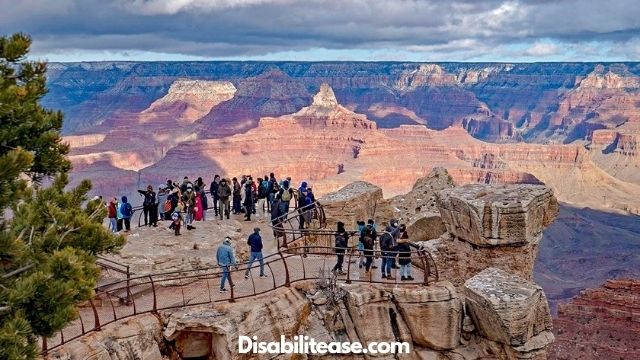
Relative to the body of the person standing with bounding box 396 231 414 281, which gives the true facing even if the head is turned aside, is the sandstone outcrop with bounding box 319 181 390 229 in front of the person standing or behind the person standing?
in front

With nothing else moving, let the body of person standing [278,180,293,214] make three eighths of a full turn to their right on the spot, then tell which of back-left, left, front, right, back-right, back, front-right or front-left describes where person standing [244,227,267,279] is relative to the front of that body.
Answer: front-right

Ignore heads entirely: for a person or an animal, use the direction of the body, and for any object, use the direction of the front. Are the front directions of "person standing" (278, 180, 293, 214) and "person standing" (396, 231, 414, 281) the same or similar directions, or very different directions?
same or similar directions

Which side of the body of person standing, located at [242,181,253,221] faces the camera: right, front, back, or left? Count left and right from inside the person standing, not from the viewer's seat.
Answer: back

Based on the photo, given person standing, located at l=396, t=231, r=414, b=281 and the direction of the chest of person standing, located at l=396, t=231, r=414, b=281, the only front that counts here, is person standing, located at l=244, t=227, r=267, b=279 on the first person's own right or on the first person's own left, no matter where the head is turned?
on the first person's own left

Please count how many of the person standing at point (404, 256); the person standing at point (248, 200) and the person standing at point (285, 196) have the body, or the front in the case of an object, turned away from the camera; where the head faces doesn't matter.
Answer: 3

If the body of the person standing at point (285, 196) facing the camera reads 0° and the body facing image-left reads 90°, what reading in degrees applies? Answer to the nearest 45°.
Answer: approximately 180°

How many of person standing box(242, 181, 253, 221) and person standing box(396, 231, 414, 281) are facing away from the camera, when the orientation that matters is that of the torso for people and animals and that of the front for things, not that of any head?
2

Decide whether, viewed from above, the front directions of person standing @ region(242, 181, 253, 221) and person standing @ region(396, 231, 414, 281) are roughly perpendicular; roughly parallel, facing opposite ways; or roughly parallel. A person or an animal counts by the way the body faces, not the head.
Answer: roughly parallel

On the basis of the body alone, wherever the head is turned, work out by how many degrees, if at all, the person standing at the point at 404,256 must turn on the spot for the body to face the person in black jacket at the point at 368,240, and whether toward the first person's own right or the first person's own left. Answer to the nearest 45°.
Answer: approximately 45° to the first person's own left

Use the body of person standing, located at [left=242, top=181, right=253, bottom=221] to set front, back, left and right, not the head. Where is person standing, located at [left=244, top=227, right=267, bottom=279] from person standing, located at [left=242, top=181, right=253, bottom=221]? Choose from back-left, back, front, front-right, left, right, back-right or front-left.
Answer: back

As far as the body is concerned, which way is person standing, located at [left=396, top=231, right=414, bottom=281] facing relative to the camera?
away from the camera

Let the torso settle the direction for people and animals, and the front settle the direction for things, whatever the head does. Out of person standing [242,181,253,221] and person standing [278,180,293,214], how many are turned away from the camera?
2

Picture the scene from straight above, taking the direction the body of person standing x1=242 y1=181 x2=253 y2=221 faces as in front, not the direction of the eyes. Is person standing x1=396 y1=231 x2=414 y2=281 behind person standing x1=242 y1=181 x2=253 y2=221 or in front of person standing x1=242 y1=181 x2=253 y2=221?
behind

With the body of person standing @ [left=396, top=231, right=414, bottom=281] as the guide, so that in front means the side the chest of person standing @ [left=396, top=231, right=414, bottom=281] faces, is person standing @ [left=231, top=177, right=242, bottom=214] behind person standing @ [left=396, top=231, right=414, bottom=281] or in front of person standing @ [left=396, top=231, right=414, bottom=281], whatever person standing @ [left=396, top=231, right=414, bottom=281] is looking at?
in front

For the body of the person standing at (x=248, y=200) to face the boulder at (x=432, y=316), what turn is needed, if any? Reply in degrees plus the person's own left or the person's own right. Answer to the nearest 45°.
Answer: approximately 135° to the person's own right

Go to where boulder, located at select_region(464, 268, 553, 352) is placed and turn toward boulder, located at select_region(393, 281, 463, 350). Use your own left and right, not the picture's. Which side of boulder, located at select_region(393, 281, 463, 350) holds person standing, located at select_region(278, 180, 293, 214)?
right
